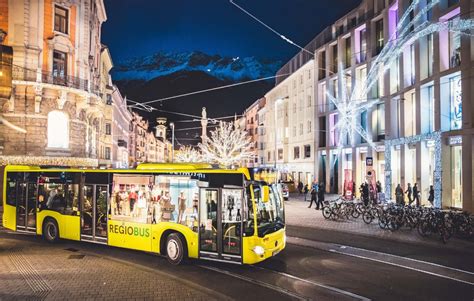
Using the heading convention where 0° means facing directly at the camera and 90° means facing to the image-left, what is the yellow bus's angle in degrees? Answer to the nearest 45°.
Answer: approximately 315°

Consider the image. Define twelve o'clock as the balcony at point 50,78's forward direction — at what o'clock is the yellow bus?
The yellow bus is roughly at 1 o'clock from the balcony.

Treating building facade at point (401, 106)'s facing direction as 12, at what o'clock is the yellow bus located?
The yellow bus is roughly at 11 o'clock from the building facade.

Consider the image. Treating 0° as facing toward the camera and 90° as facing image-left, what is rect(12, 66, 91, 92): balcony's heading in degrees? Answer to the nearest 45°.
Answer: approximately 315°

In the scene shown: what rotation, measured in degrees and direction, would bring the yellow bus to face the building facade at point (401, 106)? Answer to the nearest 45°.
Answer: approximately 90° to its left

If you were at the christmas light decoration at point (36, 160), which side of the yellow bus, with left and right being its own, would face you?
back

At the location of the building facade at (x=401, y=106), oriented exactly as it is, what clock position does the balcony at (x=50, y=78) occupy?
The balcony is roughly at 1 o'clock from the building facade.
